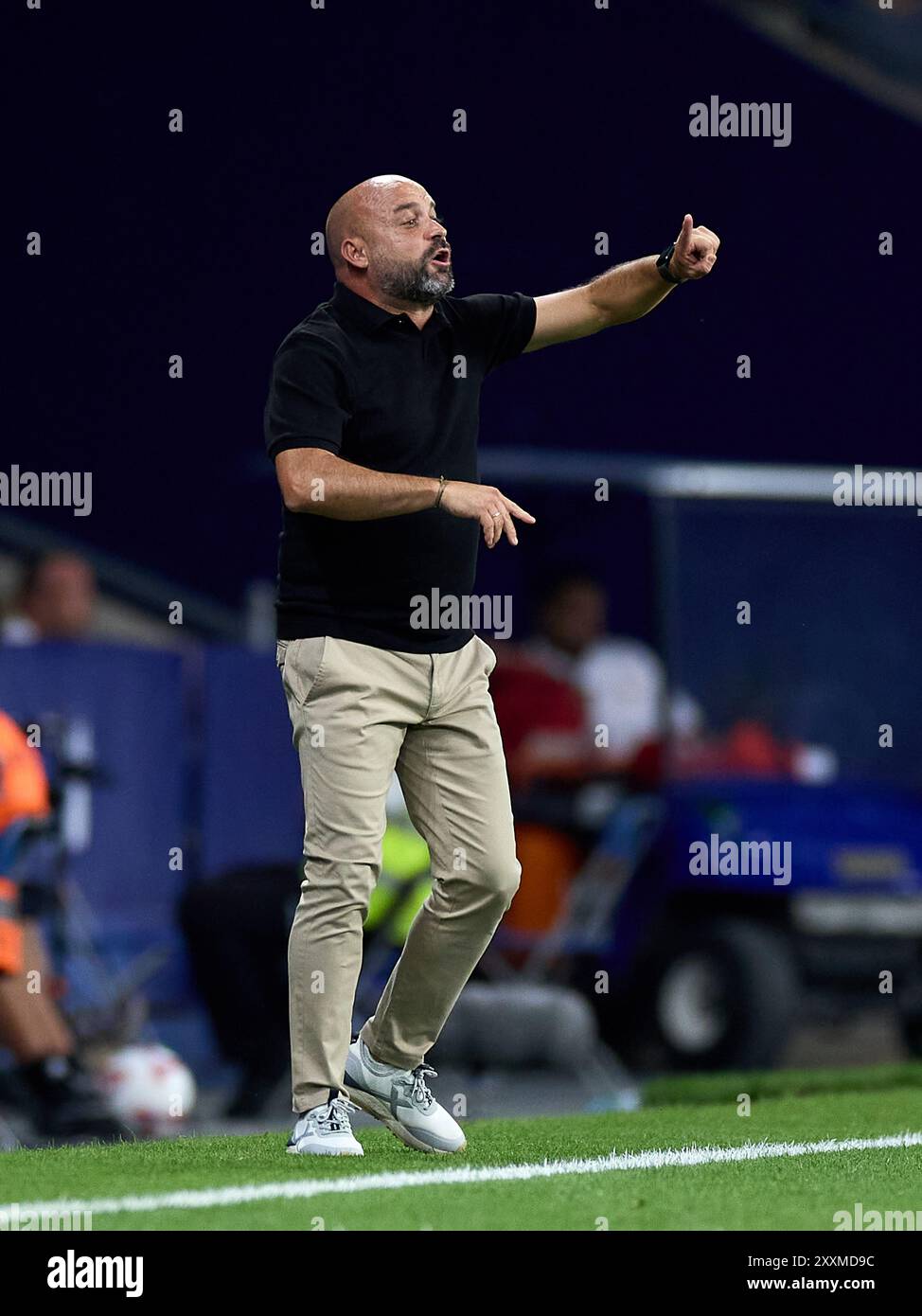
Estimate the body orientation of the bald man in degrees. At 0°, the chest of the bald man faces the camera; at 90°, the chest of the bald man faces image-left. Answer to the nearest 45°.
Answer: approximately 315°

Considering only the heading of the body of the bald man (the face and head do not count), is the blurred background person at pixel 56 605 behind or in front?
behind

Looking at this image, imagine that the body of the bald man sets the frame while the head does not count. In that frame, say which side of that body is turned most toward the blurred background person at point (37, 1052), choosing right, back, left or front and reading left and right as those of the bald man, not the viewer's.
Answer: back

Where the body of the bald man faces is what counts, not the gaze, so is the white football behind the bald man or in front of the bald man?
behind
